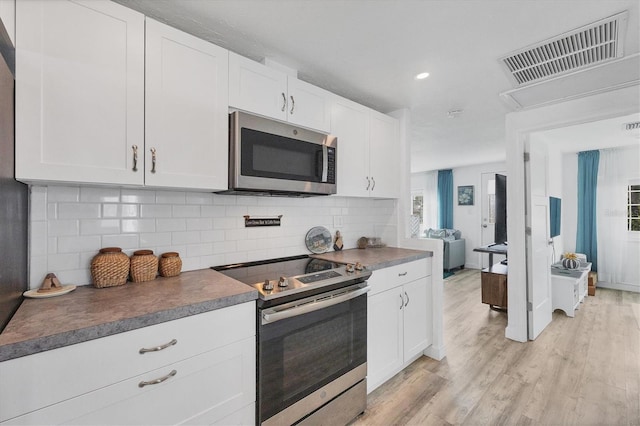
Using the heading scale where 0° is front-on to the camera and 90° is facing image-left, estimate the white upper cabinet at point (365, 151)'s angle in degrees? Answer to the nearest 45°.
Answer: approximately 315°

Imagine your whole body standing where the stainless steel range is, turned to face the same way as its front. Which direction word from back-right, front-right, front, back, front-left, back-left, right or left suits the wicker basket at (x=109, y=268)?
back-right

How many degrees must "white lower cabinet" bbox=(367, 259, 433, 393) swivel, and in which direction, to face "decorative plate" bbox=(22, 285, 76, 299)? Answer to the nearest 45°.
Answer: approximately 90° to its right

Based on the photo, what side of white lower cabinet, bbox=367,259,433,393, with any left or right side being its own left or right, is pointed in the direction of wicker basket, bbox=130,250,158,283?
right

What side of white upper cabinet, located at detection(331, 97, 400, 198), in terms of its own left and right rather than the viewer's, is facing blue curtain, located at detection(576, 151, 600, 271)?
left

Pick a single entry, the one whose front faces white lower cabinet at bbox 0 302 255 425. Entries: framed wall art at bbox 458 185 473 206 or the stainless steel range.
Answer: the framed wall art

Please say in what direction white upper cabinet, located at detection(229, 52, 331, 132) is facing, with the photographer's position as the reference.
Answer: facing the viewer and to the right of the viewer
